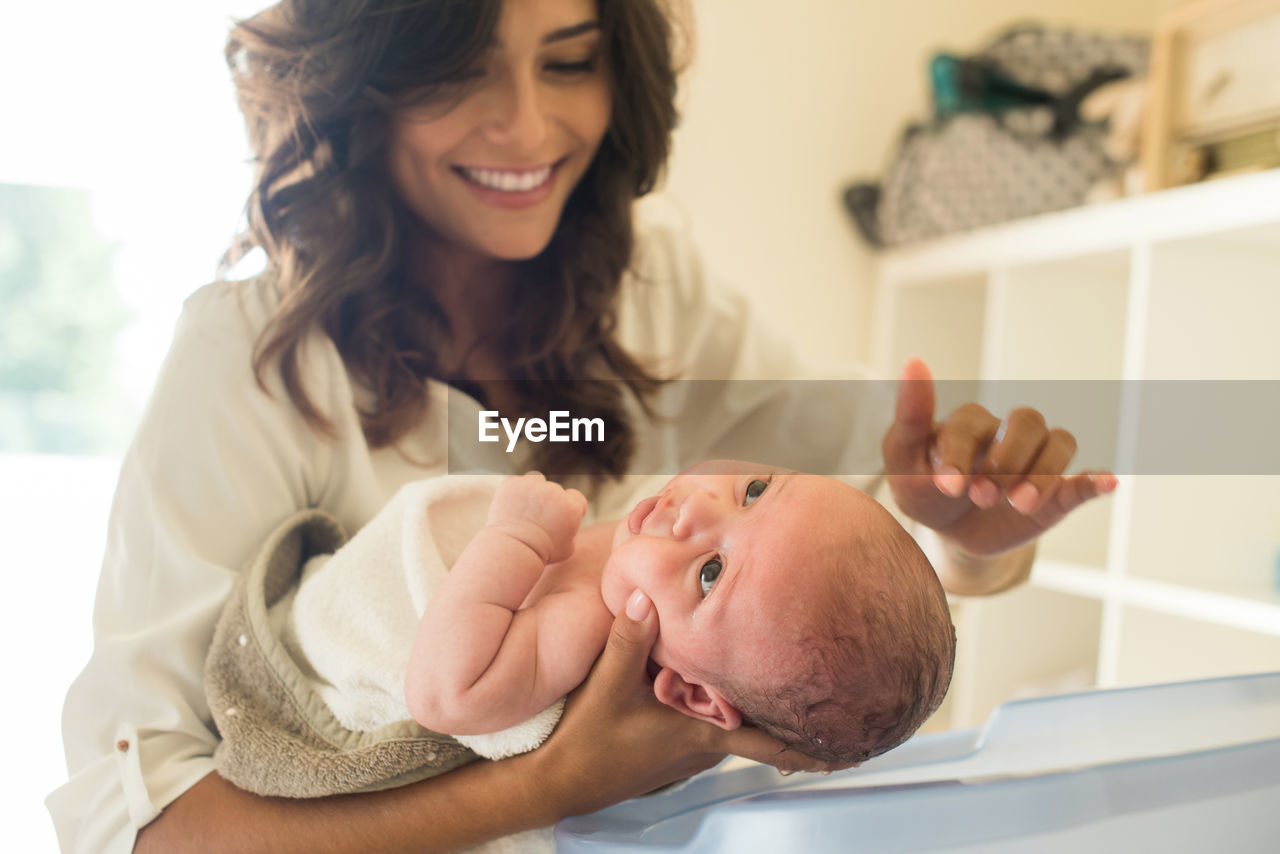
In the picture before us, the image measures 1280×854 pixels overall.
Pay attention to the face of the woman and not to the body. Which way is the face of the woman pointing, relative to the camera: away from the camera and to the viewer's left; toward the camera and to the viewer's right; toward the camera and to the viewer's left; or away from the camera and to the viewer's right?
toward the camera and to the viewer's right

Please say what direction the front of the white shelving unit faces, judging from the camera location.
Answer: facing the viewer and to the left of the viewer

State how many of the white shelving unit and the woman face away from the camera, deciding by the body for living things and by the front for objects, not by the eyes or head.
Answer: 0

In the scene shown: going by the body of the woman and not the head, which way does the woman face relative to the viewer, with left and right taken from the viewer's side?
facing the viewer and to the right of the viewer

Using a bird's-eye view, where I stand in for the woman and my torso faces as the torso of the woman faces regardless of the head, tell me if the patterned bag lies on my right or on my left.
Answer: on my left
